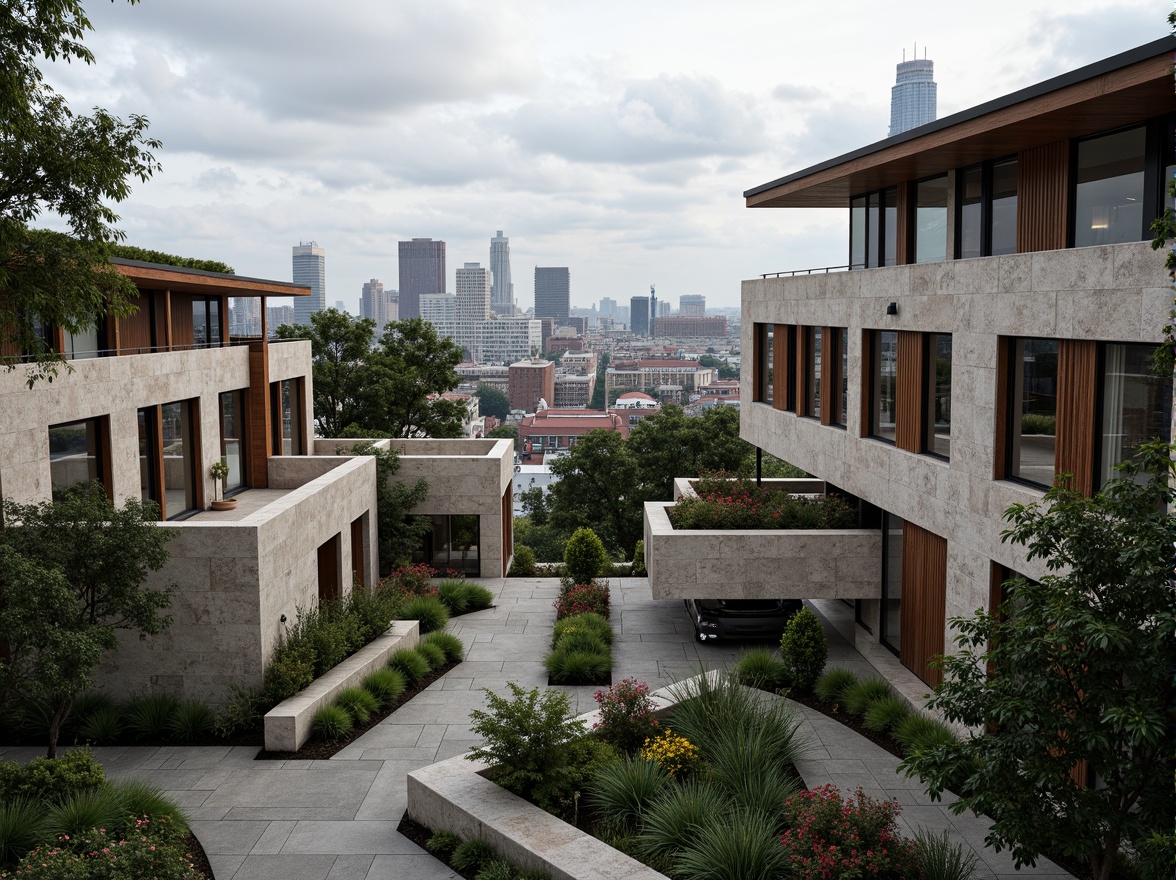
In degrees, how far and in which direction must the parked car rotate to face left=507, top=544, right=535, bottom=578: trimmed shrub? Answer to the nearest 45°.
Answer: approximately 135° to its right

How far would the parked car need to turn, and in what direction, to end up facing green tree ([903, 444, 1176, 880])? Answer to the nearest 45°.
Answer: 0° — it already faces it

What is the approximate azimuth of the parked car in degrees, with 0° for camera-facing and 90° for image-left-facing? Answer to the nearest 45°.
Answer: approximately 0°

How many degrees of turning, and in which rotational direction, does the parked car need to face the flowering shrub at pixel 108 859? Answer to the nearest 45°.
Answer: approximately 45° to its right

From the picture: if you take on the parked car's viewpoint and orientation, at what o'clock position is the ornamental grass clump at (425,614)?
The ornamental grass clump is roughly at 3 o'clock from the parked car.

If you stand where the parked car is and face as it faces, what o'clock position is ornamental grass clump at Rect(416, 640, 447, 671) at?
The ornamental grass clump is roughly at 2 o'clock from the parked car.

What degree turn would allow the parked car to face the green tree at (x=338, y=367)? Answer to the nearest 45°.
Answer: approximately 135° to its right

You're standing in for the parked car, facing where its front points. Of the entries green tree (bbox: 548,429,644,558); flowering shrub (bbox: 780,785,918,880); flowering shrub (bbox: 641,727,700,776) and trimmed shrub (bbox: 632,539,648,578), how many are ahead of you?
2

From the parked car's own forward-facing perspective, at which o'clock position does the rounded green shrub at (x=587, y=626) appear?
The rounded green shrub is roughly at 3 o'clock from the parked car.
